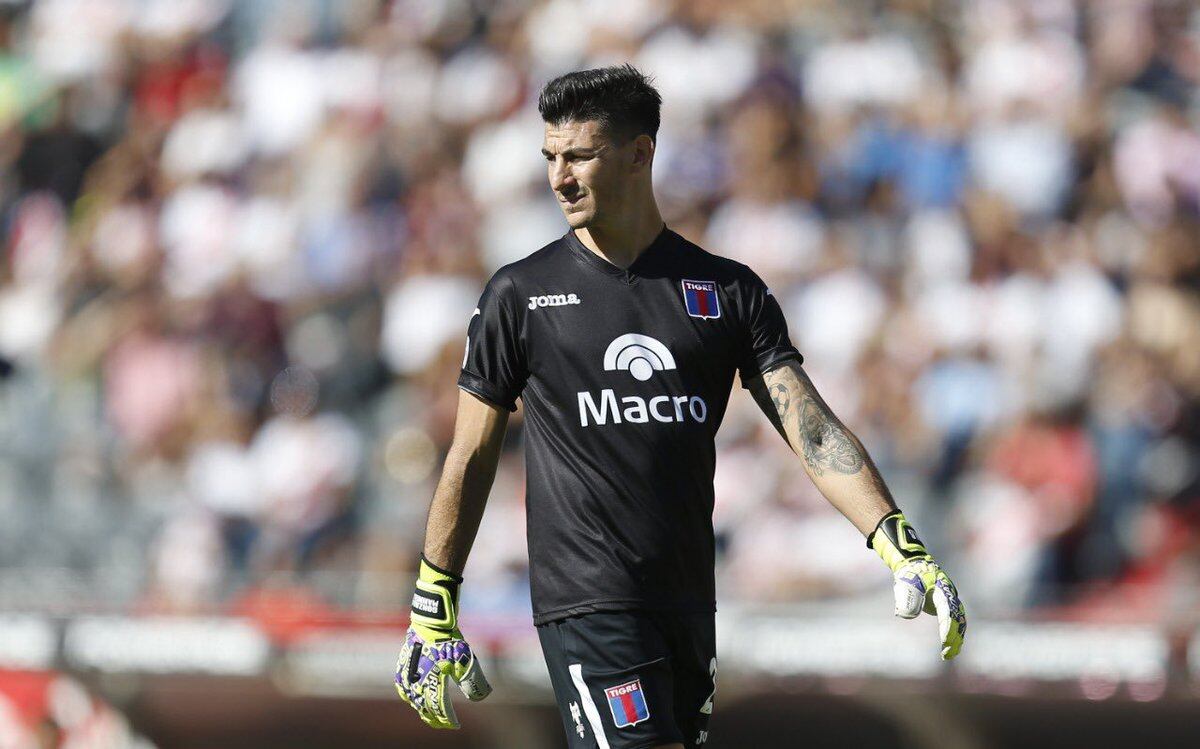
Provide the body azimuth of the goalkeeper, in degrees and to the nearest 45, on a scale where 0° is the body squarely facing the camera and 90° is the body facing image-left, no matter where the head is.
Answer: approximately 0°
